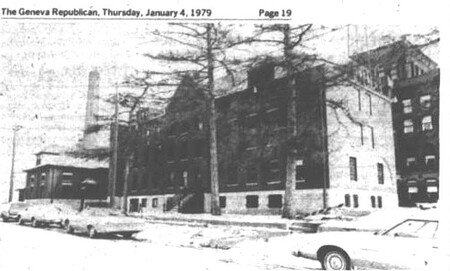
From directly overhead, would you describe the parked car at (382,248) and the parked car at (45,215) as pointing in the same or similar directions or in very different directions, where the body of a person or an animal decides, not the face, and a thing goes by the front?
same or similar directions

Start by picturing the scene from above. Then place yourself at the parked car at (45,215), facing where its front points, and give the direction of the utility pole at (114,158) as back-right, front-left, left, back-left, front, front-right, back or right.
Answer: back

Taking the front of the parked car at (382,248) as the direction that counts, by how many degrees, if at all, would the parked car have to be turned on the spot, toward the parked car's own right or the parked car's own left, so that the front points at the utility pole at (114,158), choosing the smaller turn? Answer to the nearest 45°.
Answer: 0° — it already faces it

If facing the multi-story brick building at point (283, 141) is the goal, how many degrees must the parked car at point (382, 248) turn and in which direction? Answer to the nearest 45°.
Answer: approximately 45° to its right

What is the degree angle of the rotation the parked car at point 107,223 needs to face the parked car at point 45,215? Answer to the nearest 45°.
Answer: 0° — it already faces it

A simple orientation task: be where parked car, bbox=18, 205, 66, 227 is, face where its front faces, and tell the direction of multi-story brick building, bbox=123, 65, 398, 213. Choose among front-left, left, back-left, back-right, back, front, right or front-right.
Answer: back

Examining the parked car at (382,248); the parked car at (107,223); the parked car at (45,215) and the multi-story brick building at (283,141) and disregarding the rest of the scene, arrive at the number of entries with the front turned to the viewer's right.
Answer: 0

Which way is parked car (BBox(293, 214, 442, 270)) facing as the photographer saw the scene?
facing to the left of the viewer

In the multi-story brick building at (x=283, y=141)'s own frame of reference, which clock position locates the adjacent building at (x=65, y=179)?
The adjacent building is roughly at 2 o'clock from the multi-story brick building.

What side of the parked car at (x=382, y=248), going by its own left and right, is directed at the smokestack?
front

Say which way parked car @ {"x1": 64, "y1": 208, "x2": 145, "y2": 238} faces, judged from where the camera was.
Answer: facing away from the viewer and to the left of the viewer

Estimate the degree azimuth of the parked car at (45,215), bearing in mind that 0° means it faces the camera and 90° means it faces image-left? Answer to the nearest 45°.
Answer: approximately 135°

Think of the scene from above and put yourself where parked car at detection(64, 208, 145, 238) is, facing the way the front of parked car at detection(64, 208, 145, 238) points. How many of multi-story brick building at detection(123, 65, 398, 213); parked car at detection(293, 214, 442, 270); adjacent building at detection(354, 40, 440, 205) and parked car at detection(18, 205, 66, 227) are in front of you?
1
